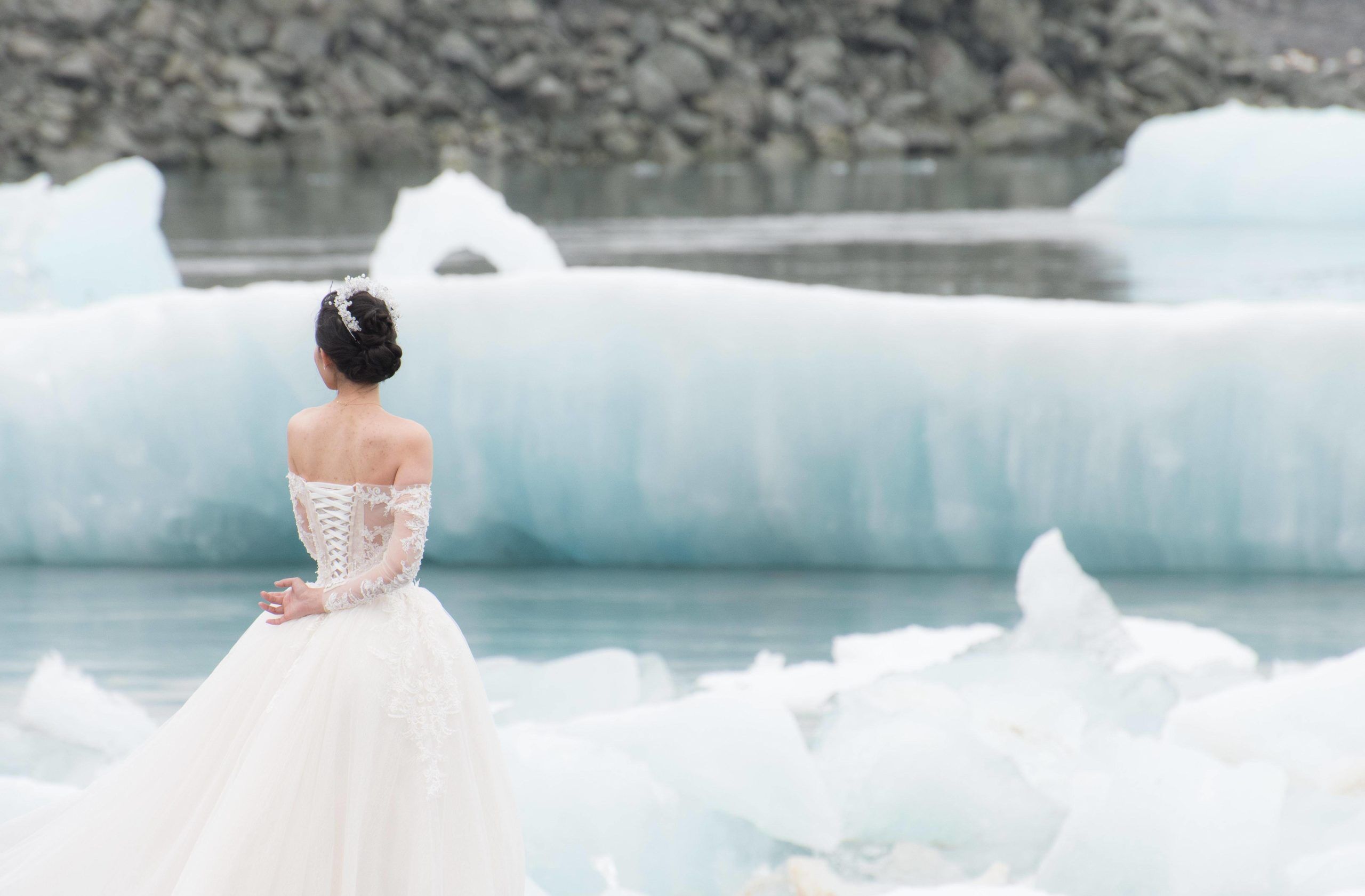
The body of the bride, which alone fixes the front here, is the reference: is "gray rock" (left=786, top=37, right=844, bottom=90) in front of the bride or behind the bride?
in front

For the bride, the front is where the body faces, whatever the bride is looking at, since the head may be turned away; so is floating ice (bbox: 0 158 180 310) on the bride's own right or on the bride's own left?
on the bride's own left

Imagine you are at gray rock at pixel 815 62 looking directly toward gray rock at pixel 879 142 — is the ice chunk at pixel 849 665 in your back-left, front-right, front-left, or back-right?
front-right

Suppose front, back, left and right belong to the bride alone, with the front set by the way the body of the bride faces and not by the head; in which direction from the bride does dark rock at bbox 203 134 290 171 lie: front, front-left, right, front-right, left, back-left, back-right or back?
front-left

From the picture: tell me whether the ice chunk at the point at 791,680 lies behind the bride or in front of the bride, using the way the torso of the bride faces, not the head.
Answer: in front

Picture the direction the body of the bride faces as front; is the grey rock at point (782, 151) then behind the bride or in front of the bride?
in front

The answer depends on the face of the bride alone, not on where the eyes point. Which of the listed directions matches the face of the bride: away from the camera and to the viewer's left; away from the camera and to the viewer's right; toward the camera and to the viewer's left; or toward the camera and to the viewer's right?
away from the camera and to the viewer's left

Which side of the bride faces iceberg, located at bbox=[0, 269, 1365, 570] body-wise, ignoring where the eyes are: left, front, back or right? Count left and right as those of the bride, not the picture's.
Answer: front

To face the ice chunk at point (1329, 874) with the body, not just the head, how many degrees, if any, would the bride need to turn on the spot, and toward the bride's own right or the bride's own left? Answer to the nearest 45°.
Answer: approximately 45° to the bride's own right

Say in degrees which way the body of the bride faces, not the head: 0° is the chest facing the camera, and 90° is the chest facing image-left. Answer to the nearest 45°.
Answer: approximately 225°

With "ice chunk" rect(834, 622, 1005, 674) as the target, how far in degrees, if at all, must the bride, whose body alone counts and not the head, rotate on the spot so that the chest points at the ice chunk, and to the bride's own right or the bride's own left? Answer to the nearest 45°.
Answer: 0° — they already face it

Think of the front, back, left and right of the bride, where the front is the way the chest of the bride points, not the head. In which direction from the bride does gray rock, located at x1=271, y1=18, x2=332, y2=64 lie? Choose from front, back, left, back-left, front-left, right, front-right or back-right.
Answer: front-left
